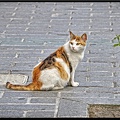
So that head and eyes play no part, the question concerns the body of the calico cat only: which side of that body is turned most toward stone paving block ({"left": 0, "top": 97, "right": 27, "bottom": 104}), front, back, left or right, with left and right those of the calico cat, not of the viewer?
back

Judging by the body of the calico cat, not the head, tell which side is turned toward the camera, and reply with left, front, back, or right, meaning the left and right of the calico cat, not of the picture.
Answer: right
